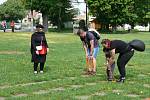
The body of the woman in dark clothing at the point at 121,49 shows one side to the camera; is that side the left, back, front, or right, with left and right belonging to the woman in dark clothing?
left
